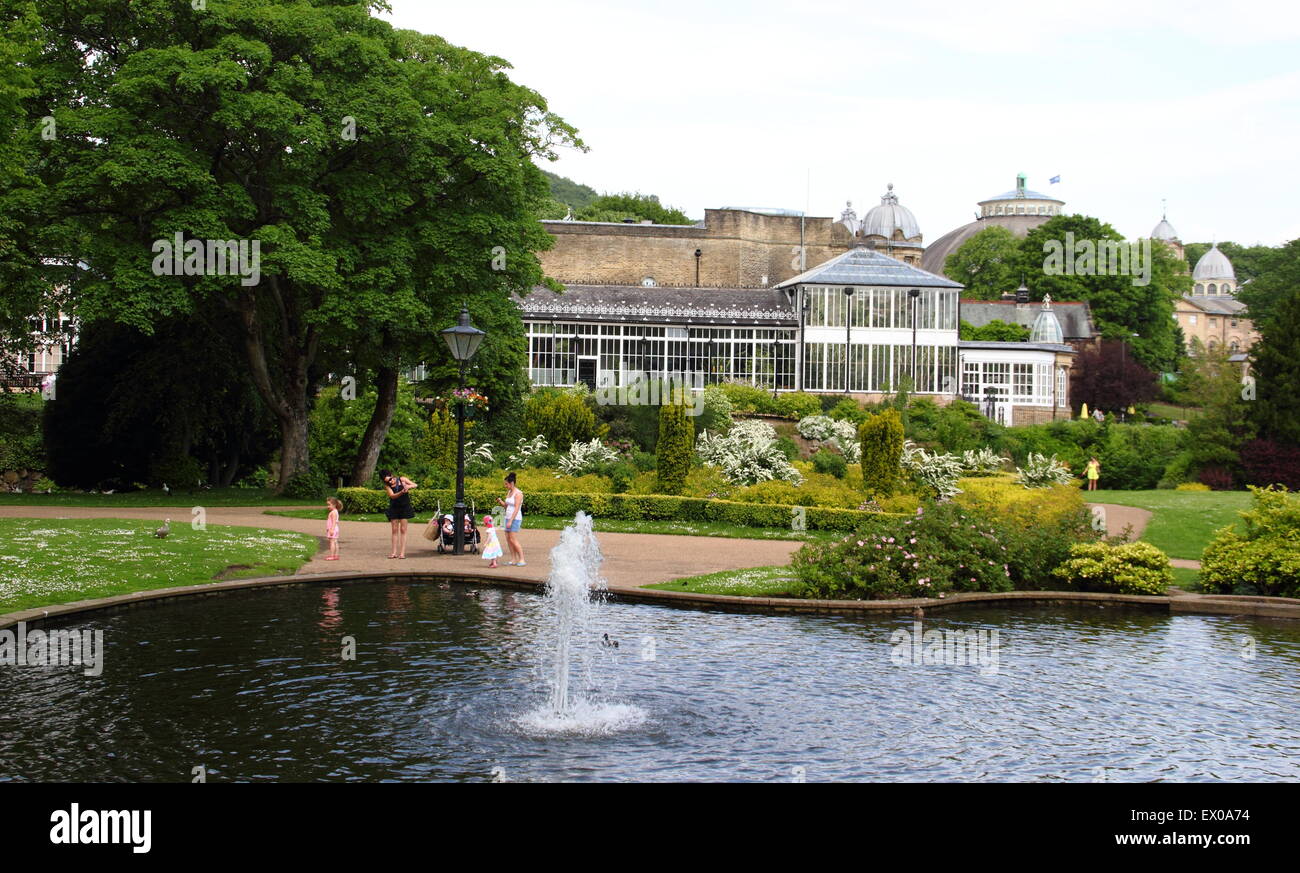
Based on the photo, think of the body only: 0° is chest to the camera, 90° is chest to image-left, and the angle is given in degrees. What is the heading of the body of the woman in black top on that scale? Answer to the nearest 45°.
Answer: approximately 0°

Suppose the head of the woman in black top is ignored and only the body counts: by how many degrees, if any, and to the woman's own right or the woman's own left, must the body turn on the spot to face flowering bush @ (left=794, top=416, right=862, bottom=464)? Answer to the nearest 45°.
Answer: approximately 135° to the woman's own left

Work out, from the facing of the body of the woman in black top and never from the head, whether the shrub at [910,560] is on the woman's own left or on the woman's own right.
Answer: on the woman's own left

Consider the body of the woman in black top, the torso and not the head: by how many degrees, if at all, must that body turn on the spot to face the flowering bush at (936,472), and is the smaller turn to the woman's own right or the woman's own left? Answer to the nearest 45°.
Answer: approximately 135° to the woman's own left

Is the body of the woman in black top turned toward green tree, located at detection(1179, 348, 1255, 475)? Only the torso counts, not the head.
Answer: no

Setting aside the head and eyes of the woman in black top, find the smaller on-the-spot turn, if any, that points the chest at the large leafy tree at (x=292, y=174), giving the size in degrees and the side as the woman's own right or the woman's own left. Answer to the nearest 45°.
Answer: approximately 180°

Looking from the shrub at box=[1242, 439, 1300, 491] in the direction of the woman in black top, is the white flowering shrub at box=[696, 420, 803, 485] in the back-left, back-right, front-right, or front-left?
front-right

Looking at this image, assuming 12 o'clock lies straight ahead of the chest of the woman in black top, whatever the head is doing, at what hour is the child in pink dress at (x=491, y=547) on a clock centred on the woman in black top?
The child in pink dress is roughly at 10 o'clock from the woman in black top.

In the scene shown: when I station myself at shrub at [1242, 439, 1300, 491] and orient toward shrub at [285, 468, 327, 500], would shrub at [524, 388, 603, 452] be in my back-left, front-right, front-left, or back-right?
front-right

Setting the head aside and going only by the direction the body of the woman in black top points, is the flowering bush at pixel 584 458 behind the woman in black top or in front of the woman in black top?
behind

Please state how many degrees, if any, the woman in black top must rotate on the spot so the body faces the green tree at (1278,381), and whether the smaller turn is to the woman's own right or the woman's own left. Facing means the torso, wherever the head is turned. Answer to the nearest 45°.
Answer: approximately 135° to the woman's own left

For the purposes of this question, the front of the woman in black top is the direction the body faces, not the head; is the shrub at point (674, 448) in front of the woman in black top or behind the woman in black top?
behind

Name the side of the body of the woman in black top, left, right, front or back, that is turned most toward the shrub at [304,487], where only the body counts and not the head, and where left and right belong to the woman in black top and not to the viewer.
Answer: back

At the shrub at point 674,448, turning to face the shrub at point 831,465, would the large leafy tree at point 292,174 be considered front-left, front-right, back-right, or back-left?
back-left

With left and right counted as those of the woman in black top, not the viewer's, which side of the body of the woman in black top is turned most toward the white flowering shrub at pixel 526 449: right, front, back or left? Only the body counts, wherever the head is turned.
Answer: back

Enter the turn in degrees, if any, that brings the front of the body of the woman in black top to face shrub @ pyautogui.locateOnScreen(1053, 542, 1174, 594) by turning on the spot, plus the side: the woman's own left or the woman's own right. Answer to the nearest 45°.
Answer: approximately 90° to the woman's own left

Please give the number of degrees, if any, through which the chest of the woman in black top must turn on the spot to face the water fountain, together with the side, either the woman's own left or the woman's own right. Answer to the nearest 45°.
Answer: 0° — they already face it
